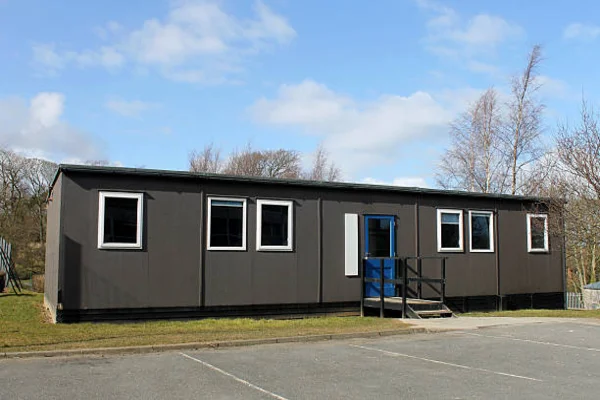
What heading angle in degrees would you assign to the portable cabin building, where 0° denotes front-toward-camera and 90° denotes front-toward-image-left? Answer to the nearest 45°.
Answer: approximately 315°

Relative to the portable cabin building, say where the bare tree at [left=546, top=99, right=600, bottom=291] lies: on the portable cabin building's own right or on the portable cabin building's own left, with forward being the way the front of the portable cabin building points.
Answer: on the portable cabin building's own left

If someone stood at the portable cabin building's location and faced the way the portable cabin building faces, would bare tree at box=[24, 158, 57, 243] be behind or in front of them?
behind

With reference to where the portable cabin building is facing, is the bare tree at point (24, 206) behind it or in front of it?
behind

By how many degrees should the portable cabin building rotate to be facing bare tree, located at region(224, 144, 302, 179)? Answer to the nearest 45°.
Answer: approximately 135° to its left

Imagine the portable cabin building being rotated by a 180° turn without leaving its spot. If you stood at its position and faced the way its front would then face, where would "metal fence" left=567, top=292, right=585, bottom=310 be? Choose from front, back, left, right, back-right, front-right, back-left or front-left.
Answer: right
